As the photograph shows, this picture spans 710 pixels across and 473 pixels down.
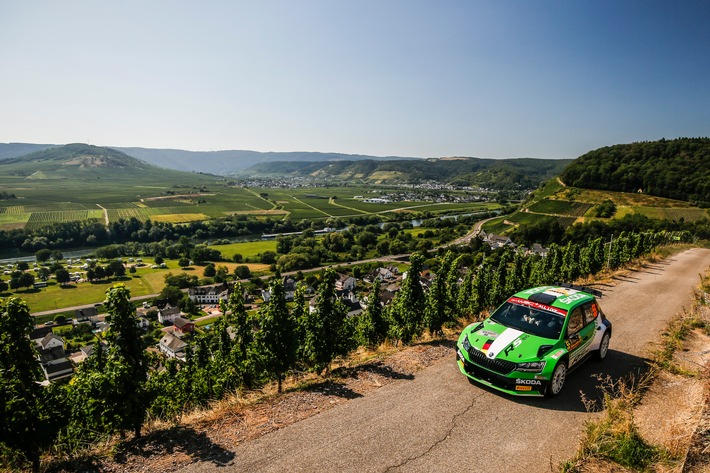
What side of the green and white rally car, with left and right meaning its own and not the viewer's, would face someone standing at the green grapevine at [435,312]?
right

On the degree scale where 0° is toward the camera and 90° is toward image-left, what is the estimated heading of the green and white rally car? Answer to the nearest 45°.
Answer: approximately 45°

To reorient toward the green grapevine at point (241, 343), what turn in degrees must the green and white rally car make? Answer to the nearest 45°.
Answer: approximately 45° to its right

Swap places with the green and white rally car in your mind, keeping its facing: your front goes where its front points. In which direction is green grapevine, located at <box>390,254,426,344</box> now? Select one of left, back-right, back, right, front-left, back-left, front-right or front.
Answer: right

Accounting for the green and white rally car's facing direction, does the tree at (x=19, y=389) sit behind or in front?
in front

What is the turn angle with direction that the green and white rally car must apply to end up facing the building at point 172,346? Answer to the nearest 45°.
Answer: approximately 90° to its right

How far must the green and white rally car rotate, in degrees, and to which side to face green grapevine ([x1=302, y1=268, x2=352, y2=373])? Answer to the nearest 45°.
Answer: approximately 45° to its right

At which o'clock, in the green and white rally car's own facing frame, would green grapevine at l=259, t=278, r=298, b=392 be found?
The green grapevine is roughly at 1 o'clock from the green and white rally car.

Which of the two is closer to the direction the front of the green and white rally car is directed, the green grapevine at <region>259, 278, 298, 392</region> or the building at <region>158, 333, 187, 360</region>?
the green grapevine
